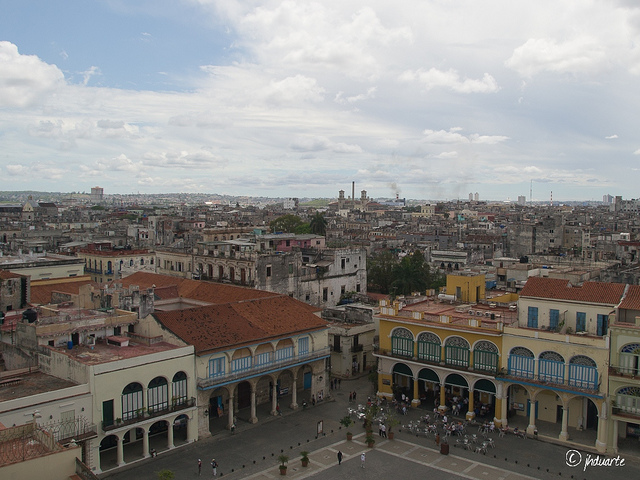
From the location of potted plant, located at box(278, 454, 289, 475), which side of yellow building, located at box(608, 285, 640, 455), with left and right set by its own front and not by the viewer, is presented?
front

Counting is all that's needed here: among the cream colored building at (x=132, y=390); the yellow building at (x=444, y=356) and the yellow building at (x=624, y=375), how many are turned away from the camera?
0

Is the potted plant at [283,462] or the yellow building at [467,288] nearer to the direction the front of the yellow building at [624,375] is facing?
the potted plant

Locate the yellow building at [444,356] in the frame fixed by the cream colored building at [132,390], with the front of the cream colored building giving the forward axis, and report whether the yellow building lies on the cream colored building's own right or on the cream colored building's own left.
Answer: on the cream colored building's own left

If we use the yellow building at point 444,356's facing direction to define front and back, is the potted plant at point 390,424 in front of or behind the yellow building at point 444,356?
in front

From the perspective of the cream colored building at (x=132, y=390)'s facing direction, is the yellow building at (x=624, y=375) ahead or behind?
ahead

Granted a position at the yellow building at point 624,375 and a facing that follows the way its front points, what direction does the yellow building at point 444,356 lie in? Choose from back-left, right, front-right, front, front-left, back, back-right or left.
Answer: front-right

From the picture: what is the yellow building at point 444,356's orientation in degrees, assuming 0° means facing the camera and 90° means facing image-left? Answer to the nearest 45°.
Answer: approximately 45°

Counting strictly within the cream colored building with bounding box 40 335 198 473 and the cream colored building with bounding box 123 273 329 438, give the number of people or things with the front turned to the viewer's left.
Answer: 0

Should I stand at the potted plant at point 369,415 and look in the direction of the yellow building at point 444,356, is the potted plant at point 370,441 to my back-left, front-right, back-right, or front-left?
back-right

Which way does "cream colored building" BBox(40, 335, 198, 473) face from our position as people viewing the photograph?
facing the viewer and to the right of the viewer

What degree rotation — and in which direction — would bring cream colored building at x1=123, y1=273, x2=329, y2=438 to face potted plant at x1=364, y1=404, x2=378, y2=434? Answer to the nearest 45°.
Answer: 0° — it already faces it

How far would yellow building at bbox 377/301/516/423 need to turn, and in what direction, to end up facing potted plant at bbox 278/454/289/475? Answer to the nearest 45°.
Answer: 0° — it already faces it

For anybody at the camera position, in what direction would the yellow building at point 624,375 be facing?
facing the viewer and to the left of the viewer

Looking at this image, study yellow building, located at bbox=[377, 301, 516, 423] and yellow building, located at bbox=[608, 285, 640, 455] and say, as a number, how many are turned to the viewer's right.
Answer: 0
